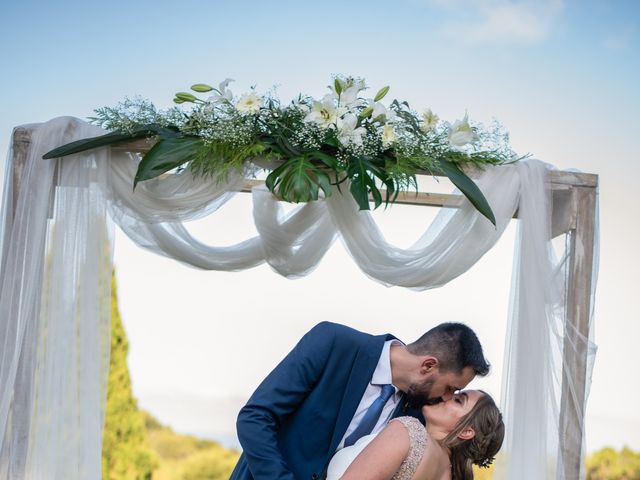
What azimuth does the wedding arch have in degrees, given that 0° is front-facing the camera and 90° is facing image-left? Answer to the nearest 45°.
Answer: approximately 0°

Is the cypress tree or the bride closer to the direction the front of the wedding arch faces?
the bride

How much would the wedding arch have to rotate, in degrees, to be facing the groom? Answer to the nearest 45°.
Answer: approximately 45° to its left

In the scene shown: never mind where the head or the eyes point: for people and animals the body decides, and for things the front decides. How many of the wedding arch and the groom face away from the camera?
0

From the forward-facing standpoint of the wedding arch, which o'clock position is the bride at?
The bride is roughly at 10 o'clock from the wedding arch.

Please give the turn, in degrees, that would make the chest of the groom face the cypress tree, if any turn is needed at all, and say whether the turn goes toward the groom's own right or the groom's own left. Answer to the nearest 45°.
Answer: approximately 180°
